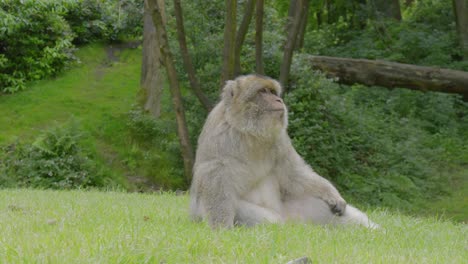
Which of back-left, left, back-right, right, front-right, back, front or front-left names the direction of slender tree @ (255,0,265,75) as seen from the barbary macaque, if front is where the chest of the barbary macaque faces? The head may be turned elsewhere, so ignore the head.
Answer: back-left

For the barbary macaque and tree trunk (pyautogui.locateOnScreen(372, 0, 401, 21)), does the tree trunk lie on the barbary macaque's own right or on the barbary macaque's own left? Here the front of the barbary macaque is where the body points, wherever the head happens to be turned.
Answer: on the barbary macaque's own left

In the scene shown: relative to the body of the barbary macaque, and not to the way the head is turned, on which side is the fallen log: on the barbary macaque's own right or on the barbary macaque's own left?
on the barbary macaque's own left

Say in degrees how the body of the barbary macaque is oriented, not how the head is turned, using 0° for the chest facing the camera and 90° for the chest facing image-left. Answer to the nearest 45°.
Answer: approximately 315°

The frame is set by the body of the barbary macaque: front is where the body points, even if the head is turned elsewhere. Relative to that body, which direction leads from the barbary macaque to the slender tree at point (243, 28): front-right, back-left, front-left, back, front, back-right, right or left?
back-left

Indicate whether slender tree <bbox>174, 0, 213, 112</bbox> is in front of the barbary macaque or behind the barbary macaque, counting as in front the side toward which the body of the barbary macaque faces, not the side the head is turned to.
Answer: behind

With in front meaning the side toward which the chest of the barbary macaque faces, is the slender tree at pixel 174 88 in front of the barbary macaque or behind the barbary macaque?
behind

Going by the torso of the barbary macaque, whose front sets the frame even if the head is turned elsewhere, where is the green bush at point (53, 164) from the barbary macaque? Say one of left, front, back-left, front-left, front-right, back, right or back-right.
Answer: back

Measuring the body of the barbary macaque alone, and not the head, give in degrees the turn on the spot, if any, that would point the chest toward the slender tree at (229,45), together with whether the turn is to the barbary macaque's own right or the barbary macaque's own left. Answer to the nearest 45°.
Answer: approximately 135° to the barbary macaque's own left
